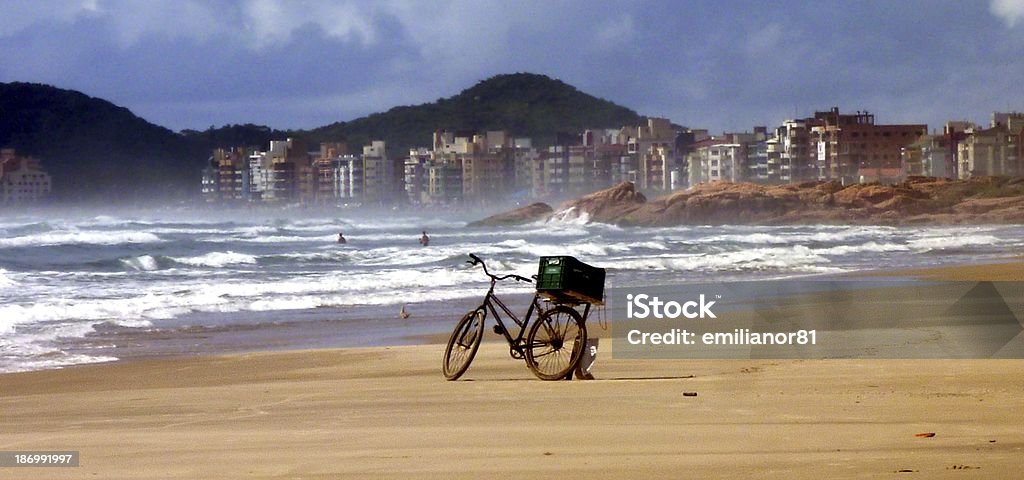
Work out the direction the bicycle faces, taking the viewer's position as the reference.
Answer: facing the viewer and to the left of the viewer
